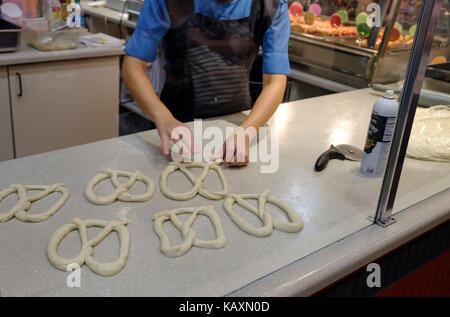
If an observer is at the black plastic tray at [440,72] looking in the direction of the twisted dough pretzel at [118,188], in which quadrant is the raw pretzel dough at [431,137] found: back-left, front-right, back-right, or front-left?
front-left

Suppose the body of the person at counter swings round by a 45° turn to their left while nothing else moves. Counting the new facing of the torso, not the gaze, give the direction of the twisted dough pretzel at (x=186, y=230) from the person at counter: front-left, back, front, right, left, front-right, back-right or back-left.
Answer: front-right

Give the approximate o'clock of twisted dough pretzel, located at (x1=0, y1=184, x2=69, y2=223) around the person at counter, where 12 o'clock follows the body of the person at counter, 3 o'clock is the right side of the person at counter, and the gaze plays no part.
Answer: The twisted dough pretzel is roughly at 1 o'clock from the person at counter.

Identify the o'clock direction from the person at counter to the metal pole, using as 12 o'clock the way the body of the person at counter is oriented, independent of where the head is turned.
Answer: The metal pole is roughly at 11 o'clock from the person at counter.

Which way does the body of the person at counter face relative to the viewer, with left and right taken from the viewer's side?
facing the viewer

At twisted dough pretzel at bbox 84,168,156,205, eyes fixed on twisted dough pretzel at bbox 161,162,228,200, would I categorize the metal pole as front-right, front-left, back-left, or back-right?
front-right

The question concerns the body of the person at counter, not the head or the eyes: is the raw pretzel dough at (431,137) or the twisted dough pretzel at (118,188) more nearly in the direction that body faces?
the twisted dough pretzel

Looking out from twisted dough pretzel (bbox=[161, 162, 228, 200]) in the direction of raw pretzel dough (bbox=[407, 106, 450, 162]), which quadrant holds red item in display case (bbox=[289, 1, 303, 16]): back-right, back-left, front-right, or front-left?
front-left

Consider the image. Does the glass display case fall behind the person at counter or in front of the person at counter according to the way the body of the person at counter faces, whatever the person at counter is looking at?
behind

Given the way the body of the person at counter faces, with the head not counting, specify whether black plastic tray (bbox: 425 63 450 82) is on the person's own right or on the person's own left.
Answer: on the person's own left

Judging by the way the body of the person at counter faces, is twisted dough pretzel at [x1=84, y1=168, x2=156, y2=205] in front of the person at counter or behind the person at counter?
in front

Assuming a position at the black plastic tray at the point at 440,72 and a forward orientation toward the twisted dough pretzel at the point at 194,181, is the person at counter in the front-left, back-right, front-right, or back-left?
front-right

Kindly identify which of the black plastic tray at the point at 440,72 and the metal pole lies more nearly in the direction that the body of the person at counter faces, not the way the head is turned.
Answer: the metal pole

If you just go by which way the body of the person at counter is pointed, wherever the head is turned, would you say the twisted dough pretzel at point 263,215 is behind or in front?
in front

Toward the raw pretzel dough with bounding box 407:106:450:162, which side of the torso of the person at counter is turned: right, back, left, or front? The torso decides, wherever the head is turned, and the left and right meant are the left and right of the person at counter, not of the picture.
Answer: left

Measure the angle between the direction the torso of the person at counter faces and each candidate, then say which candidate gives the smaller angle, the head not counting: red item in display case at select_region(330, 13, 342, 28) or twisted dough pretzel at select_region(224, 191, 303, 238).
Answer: the twisted dough pretzel
